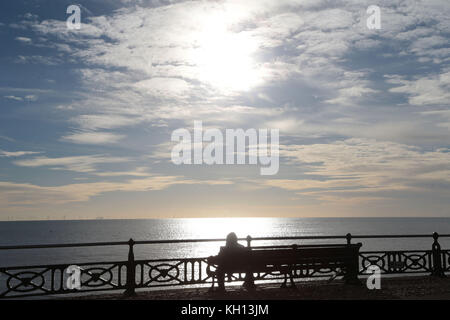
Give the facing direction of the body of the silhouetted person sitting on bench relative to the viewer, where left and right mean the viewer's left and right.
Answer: facing away from the viewer and to the left of the viewer
